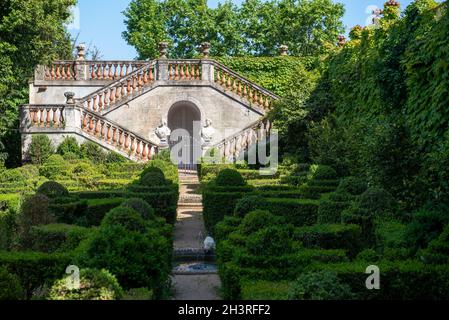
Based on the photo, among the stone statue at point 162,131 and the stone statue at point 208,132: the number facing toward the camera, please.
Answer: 2

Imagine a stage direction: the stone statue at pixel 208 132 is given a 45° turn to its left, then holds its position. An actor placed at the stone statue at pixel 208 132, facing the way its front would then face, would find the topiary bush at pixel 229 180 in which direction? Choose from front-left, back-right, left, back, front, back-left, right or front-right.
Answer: front-right

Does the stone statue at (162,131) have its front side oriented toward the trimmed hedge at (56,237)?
yes

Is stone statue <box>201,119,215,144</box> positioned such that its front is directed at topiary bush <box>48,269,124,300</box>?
yes

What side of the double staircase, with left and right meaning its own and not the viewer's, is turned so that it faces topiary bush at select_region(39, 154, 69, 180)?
front

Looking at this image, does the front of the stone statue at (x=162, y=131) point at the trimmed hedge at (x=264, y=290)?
yes

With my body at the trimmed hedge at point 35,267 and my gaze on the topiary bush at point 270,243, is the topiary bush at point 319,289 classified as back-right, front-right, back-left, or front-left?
front-right

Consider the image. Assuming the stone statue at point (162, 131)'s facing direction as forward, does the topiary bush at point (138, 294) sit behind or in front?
in front

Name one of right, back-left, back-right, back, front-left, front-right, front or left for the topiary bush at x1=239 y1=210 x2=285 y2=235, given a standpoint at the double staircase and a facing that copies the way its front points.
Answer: front

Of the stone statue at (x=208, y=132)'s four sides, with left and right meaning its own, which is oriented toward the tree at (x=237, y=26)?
back

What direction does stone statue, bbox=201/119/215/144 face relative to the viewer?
toward the camera

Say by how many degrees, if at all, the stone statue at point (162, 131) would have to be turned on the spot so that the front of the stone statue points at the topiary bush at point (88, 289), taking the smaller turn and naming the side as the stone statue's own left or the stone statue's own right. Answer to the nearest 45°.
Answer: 0° — it already faces it

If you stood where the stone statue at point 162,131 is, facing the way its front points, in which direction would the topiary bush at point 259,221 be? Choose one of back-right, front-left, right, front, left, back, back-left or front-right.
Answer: front

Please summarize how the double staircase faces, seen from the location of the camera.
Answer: facing the viewer

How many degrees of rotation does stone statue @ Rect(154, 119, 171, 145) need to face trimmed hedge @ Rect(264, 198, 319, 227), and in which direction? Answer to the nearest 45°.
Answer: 0° — it already faces it

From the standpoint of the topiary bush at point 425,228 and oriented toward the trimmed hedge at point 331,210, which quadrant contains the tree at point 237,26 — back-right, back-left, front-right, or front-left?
front-right

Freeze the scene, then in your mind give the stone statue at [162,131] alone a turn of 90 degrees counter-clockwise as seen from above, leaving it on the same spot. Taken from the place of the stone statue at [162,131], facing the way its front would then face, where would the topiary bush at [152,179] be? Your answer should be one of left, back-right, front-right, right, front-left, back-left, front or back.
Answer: right
